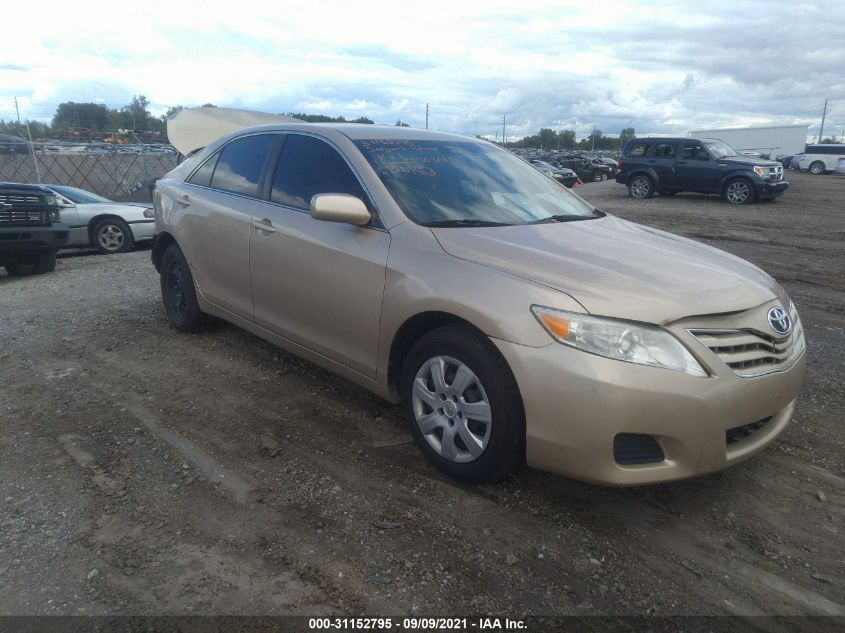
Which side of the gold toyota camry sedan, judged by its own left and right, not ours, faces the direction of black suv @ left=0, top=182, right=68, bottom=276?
back

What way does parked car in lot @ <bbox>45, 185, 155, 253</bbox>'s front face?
to the viewer's right

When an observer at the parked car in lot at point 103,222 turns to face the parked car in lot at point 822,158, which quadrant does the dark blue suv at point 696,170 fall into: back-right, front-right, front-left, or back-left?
front-right

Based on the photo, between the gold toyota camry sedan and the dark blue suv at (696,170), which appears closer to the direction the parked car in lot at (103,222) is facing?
the dark blue suv

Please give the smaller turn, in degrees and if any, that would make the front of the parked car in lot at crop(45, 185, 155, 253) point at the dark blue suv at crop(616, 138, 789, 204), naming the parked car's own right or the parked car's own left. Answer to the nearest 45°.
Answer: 0° — it already faces it

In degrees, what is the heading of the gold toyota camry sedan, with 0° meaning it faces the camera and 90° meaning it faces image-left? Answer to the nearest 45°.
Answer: approximately 315°

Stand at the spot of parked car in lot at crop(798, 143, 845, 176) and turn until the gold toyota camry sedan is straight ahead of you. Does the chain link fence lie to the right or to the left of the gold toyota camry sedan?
right

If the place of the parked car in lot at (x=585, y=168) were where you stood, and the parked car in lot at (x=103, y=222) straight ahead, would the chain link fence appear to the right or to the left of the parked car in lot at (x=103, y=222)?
right

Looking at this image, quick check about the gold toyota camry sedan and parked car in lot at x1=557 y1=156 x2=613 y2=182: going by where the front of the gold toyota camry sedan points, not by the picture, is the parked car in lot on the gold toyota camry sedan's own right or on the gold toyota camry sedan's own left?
on the gold toyota camry sedan's own left
